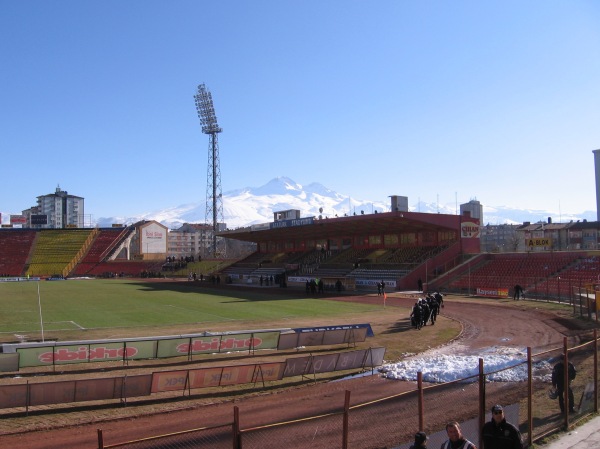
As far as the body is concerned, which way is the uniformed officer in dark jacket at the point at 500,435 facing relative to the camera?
toward the camera

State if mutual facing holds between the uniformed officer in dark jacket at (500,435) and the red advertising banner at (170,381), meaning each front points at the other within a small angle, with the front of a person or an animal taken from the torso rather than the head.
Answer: no

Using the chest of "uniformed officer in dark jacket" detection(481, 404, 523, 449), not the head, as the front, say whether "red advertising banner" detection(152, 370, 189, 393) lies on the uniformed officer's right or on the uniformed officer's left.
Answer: on the uniformed officer's right

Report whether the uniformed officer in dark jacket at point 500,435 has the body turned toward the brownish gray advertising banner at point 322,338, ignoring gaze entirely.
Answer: no

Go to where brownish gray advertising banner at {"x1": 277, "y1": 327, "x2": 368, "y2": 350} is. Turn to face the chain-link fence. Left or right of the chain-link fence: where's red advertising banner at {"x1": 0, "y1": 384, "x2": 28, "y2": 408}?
right

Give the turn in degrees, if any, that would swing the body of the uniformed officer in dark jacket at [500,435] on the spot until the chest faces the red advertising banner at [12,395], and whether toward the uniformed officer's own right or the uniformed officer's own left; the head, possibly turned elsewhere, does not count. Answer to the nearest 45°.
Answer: approximately 90° to the uniformed officer's own right

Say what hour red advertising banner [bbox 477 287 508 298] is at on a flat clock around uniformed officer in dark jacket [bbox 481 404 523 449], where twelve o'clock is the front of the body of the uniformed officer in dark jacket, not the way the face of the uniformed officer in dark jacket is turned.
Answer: The red advertising banner is roughly at 6 o'clock from the uniformed officer in dark jacket.

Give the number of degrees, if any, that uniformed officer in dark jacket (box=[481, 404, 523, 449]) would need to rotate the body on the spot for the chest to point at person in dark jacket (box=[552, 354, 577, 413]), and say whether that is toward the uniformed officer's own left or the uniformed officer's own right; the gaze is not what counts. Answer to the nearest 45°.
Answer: approximately 180°

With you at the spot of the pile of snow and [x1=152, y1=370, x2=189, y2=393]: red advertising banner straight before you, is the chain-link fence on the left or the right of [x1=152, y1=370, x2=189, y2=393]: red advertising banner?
left
